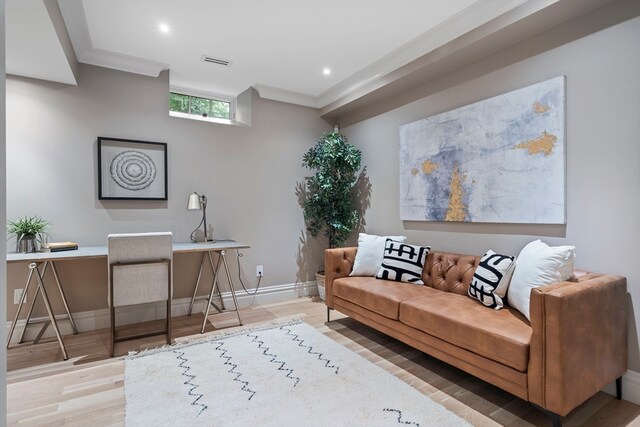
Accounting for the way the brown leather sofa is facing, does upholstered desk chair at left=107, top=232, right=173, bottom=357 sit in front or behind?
in front

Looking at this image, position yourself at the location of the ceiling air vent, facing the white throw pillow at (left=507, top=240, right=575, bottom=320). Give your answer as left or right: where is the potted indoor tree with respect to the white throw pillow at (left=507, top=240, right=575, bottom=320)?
left

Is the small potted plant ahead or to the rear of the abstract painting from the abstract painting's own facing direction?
ahead

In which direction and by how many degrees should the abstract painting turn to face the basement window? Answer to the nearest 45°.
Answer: approximately 45° to its right

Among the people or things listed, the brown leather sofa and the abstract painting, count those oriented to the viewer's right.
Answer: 0

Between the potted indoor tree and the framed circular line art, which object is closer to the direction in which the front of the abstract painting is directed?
the framed circular line art

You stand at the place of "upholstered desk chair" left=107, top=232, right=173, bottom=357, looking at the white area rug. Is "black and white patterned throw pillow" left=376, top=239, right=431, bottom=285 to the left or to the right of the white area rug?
left

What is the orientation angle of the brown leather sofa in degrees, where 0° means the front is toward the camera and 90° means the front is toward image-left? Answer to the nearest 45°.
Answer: approximately 45°

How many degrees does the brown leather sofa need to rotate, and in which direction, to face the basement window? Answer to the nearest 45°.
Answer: approximately 45° to its right
